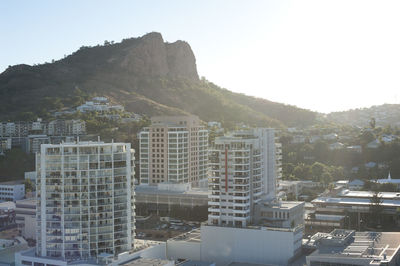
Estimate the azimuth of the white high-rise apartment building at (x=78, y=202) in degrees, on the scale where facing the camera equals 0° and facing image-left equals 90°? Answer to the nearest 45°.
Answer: approximately 0°

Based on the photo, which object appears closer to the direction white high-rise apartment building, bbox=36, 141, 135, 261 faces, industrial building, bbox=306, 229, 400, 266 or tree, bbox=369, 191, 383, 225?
the industrial building

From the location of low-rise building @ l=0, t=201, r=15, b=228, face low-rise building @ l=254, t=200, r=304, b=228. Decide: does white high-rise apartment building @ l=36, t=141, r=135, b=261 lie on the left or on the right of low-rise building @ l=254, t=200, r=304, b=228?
right

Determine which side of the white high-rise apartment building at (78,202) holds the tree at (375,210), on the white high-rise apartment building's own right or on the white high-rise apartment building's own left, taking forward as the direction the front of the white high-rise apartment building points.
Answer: on the white high-rise apartment building's own left

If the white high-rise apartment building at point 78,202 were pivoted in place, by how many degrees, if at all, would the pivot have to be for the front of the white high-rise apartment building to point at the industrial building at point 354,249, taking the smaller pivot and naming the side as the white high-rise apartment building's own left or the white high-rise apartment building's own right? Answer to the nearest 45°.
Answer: approximately 90° to the white high-rise apartment building's own left

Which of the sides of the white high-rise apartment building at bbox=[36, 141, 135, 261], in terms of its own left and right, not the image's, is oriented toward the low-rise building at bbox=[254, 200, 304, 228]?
left

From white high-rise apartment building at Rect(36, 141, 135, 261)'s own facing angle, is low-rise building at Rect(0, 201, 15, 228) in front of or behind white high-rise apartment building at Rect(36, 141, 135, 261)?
behind

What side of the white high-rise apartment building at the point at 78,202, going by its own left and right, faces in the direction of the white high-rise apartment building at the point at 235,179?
left
